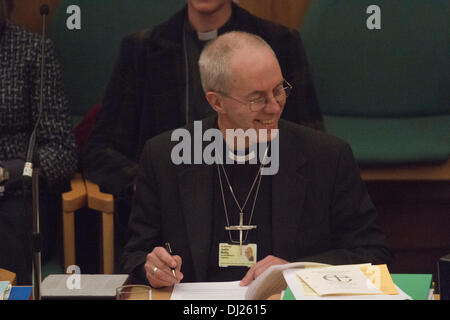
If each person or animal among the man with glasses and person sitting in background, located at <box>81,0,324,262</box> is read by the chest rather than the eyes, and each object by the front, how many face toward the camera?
2

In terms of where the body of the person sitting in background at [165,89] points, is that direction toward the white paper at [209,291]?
yes

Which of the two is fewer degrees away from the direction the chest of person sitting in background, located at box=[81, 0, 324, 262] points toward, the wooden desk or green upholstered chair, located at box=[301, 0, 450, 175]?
the wooden desk

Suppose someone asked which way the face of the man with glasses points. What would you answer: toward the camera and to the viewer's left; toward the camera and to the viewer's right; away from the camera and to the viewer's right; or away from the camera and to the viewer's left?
toward the camera and to the viewer's right

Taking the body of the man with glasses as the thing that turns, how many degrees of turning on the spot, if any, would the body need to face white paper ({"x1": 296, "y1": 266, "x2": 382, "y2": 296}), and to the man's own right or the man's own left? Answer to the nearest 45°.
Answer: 0° — they already face it

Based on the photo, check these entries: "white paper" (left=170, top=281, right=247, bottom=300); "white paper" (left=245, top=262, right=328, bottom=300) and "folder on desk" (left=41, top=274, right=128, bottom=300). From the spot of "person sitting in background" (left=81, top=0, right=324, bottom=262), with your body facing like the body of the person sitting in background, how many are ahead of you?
3

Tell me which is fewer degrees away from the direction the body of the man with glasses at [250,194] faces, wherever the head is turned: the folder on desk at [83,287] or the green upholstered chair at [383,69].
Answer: the folder on desk

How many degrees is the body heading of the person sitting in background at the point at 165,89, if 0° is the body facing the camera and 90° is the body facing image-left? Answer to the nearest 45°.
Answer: approximately 0°

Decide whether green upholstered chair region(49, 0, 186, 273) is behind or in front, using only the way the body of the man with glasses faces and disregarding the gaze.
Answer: behind

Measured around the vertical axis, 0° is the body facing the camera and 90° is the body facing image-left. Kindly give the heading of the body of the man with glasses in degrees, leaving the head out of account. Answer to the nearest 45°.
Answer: approximately 0°
